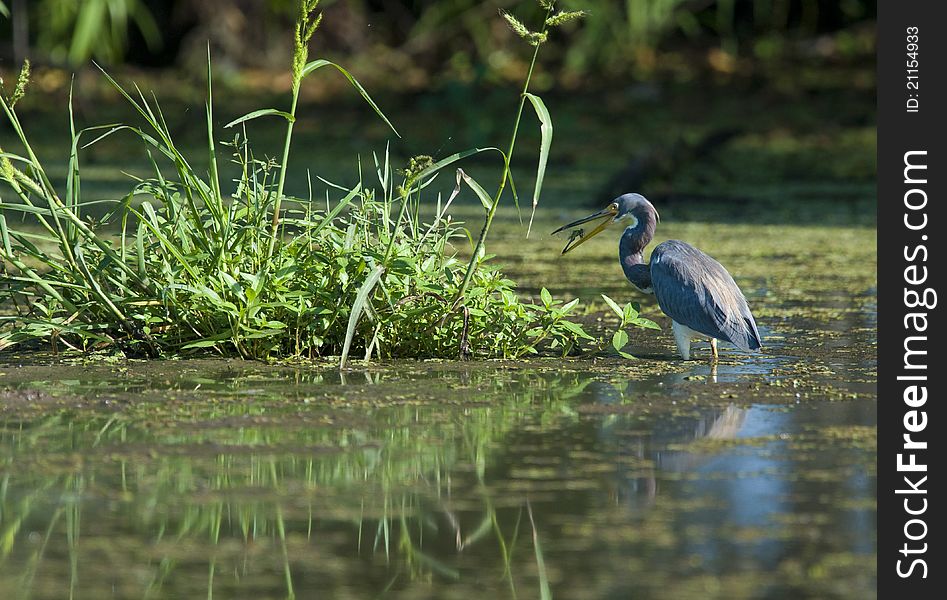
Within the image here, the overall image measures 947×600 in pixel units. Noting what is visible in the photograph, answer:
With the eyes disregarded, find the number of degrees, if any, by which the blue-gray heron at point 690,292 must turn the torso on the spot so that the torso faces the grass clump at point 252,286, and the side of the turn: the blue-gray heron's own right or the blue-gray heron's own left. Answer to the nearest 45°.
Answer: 0° — it already faces it

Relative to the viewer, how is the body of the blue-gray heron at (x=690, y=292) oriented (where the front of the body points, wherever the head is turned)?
to the viewer's left
